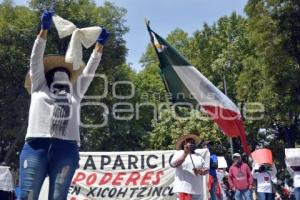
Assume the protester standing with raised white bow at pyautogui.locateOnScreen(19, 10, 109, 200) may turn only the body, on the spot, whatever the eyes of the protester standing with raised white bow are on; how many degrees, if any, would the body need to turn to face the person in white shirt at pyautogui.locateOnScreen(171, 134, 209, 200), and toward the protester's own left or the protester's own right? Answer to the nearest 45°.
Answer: approximately 135° to the protester's own left

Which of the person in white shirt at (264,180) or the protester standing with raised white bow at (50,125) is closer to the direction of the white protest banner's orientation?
the protester standing with raised white bow

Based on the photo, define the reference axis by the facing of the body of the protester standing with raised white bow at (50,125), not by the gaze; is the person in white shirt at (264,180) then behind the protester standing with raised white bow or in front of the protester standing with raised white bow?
behind

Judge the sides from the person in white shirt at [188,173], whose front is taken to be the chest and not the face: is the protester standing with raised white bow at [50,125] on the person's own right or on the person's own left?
on the person's own right

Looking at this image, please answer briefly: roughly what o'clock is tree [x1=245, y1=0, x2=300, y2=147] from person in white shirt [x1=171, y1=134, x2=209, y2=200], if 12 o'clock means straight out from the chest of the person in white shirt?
The tree is roughly at 8 o'clock from the person in white shirt.

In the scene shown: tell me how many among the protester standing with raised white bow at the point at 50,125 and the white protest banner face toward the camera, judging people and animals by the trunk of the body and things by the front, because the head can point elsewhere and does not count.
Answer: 2

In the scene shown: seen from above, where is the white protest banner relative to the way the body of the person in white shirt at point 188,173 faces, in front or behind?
behind

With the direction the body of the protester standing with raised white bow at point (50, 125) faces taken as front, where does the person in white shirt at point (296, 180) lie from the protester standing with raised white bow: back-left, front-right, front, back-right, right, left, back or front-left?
back-left

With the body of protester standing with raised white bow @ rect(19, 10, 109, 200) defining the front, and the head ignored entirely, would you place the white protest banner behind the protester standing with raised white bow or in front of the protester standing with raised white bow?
behind

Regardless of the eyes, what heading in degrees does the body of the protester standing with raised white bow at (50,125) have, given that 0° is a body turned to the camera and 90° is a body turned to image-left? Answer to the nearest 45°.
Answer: approximately 0°

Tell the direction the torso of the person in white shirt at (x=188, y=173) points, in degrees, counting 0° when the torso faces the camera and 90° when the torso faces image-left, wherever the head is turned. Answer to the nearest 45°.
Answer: approximately 315°
